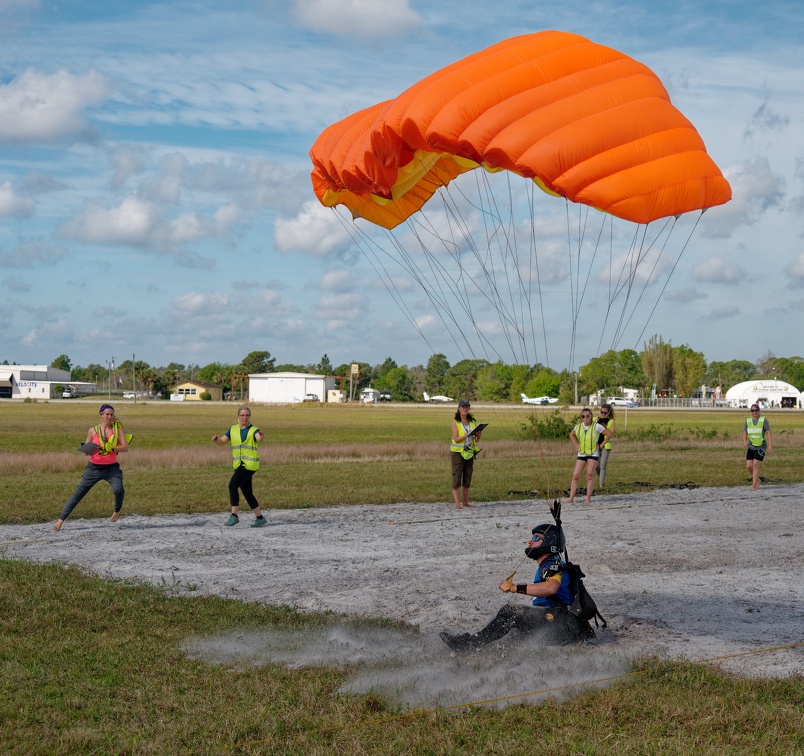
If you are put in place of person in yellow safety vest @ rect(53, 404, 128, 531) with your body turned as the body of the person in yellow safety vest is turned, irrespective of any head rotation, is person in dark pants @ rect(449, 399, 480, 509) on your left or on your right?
on your left

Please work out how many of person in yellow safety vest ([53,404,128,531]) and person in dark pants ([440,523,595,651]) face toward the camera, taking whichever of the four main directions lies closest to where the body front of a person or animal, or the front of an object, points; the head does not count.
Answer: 1

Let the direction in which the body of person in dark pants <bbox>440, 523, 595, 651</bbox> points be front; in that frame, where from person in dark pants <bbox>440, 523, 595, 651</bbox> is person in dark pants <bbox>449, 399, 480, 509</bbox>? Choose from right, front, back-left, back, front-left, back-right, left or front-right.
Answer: right

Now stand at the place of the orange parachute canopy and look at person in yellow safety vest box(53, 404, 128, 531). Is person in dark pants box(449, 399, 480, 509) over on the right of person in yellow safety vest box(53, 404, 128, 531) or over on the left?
right

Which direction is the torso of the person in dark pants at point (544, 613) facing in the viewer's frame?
to the viewer's left

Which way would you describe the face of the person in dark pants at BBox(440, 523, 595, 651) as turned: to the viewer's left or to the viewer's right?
to the viewer's left

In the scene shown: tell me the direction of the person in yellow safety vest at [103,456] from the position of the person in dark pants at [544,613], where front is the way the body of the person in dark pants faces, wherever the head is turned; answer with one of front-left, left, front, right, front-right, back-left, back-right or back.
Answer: front-right

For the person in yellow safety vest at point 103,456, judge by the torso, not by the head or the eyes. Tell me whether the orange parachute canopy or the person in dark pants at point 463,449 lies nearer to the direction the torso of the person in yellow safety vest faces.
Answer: the orange parachute canopy

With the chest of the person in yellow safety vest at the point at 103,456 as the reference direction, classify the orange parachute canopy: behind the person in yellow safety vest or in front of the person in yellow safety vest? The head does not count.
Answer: in front

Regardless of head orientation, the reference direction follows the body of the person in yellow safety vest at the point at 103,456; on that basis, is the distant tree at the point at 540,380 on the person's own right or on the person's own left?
on the person's own left

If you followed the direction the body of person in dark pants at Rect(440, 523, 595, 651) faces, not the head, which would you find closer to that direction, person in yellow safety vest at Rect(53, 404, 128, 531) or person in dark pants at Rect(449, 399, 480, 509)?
the person in yellow safety vest

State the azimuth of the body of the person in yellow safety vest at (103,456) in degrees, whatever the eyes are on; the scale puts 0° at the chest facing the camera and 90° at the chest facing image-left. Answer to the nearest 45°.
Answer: approximately 0°

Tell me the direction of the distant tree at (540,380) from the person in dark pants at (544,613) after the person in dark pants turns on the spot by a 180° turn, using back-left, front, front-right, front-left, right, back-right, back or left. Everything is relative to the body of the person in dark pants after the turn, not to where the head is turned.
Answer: left

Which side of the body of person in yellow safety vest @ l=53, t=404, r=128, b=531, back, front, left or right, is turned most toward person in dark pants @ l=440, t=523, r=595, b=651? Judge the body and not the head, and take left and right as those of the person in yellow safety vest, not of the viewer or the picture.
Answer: front
